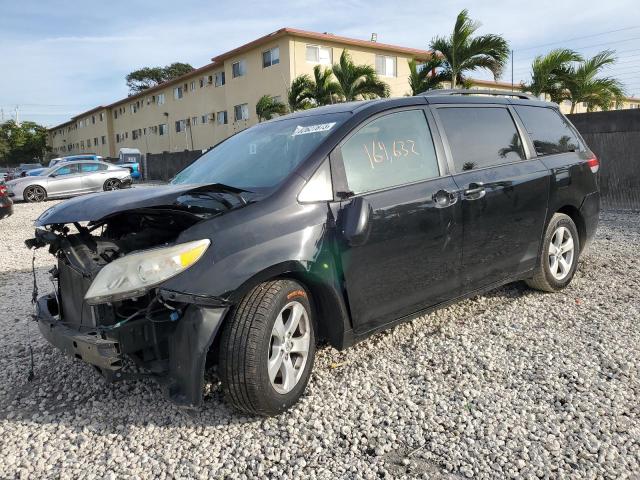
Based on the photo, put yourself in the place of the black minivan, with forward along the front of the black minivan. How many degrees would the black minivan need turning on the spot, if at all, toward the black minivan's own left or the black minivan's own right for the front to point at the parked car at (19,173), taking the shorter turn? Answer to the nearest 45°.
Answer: approximately 90° to the black minivan's own right

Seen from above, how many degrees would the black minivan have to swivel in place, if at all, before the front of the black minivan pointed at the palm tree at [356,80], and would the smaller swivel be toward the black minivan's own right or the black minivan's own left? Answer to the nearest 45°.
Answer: approximately 135° to the black minivan's own right

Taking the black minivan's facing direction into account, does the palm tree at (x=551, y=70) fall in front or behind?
behind

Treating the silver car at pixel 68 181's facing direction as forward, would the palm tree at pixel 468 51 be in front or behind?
behind

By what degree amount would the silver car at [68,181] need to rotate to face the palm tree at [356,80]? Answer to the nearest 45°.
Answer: approximately 180°

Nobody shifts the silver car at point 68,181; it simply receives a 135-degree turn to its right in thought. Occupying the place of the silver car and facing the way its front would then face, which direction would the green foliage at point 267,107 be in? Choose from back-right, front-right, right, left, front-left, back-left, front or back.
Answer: front-right

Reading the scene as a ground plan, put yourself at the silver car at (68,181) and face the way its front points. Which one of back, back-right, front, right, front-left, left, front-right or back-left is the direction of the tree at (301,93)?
back

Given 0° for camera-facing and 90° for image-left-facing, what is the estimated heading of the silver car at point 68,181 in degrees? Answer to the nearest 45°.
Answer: approximately 90°

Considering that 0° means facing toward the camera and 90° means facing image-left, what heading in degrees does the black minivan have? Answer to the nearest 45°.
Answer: approximately 45°

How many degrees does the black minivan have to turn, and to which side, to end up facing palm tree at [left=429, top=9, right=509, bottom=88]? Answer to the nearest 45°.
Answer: approximately 135° to its right

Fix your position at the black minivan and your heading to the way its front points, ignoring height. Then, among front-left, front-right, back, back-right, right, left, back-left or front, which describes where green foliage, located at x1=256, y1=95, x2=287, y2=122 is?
back-right
